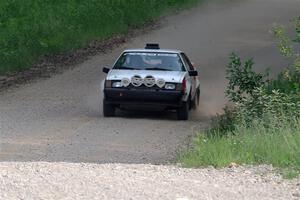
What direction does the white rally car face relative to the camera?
toward the camera

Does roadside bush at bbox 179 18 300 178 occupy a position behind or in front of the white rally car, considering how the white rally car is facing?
in front
